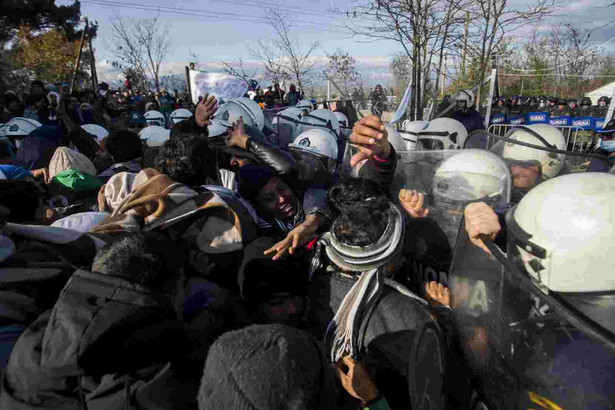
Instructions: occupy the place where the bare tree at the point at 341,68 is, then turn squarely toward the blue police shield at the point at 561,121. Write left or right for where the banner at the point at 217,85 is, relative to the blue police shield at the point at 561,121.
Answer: right

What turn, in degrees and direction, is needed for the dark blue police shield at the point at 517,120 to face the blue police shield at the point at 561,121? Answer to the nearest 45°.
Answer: approximately 45° to its left

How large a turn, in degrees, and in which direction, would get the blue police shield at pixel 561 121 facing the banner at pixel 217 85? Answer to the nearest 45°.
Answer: approximately 45° to its right

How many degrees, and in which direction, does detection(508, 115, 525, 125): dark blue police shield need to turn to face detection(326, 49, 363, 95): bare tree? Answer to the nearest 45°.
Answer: approximately 135° to its right

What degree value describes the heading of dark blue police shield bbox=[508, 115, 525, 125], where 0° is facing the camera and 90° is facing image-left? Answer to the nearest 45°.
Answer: approximately 0°

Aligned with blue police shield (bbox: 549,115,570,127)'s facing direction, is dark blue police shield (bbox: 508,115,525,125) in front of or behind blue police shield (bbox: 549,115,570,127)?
behind

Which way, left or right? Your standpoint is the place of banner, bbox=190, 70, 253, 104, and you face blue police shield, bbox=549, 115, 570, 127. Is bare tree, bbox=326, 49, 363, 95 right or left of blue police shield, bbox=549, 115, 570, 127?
left

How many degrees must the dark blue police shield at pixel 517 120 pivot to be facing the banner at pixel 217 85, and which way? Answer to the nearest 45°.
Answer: approximately 45° to its right

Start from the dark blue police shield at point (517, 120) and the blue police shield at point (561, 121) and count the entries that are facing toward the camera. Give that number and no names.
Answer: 2
